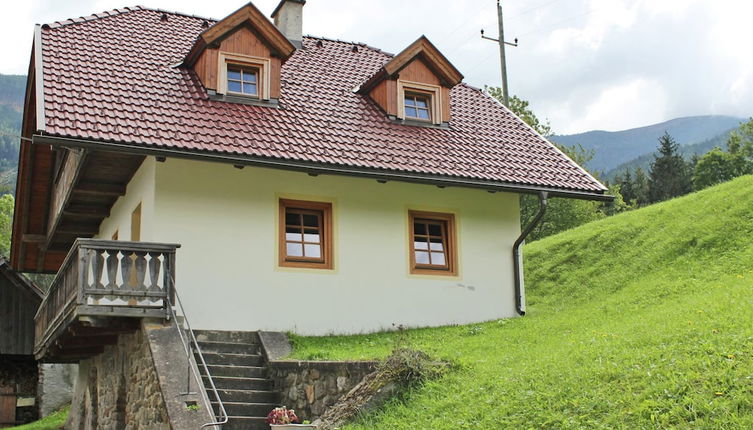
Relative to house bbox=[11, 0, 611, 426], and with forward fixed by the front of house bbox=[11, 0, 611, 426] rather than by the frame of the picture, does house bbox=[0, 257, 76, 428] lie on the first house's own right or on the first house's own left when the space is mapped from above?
on the first house's own right
